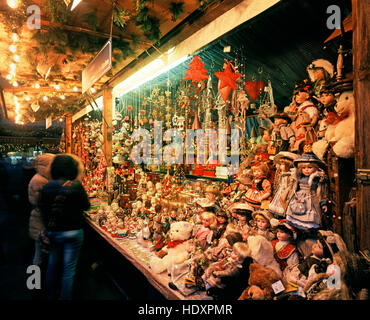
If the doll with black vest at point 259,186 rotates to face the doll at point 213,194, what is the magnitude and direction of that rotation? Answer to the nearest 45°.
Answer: approximately 90° to its right

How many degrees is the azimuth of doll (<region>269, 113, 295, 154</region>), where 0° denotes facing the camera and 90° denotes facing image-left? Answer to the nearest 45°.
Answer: approximately 45°

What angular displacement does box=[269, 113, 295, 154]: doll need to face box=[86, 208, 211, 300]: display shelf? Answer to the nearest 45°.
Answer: approximately 45° to its right

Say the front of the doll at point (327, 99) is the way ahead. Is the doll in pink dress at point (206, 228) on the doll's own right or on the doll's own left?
on the doll's own right

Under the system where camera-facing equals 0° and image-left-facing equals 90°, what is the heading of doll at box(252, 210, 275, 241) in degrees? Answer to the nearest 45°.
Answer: approximately 45°

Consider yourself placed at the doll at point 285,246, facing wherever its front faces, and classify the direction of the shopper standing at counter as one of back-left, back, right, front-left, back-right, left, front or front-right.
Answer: front-right

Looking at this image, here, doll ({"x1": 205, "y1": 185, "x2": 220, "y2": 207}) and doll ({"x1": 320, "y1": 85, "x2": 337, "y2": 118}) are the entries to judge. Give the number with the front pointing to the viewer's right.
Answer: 0
